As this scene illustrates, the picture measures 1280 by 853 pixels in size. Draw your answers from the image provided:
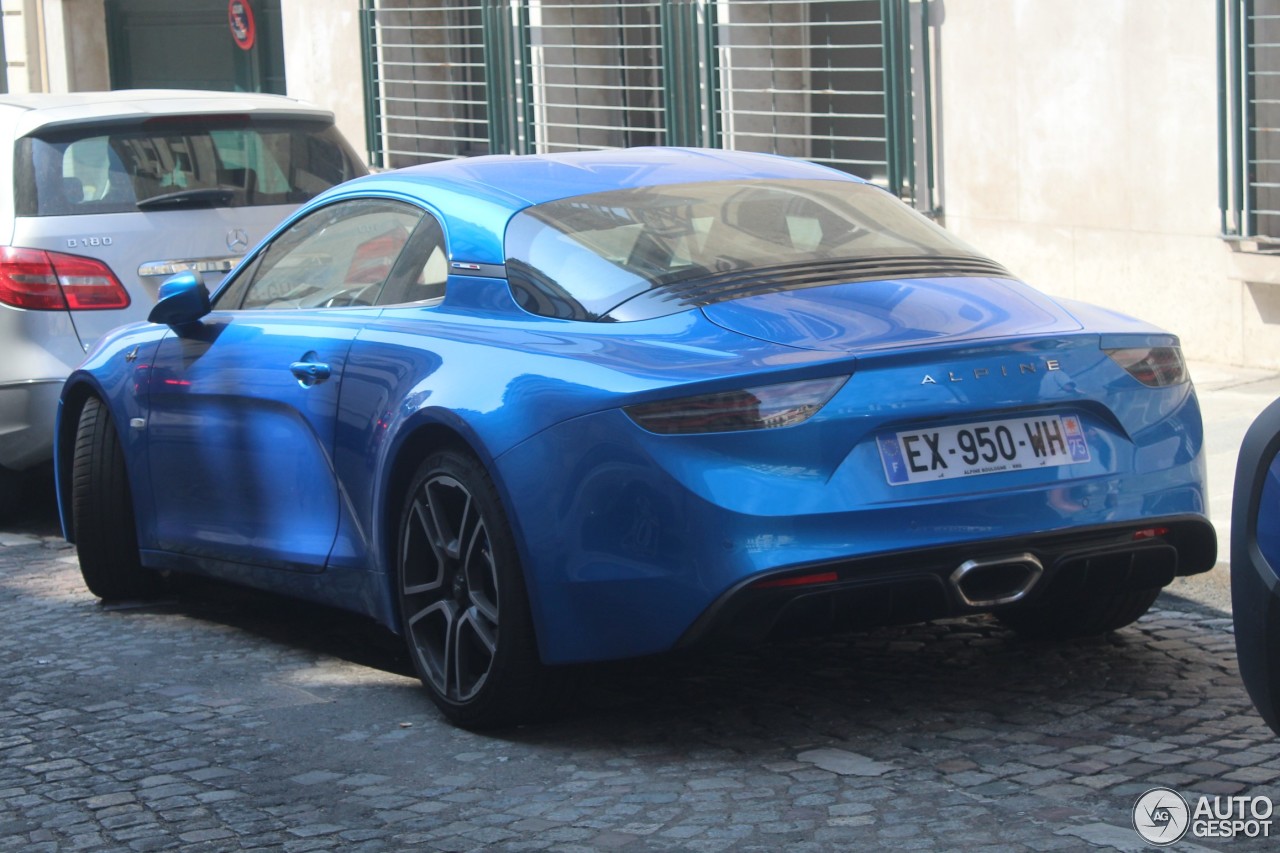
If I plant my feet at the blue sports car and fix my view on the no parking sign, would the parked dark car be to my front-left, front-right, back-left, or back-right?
back-right

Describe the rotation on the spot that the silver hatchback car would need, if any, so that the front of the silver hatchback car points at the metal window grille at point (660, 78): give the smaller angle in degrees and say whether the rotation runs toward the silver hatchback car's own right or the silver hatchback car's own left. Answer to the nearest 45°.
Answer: approximately 90° to the silver hatchback car's own right

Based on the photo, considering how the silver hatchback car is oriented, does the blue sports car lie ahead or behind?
behind

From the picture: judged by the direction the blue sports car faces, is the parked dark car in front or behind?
behind

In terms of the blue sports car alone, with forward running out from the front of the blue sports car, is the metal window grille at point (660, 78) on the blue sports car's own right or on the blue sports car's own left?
on the blue sports car's own right

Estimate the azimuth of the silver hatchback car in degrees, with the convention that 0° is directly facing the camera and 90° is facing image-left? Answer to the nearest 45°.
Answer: approximately 135°

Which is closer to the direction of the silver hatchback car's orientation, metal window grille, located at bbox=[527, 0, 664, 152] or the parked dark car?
the metal window grille

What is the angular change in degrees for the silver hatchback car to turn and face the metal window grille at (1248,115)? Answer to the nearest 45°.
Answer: approximately 135° to its right

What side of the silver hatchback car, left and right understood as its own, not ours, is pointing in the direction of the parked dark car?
back

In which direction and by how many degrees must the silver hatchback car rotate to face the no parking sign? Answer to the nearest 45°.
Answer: approximately 45° to its right

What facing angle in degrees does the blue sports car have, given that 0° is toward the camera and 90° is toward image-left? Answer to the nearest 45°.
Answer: approximately 135°

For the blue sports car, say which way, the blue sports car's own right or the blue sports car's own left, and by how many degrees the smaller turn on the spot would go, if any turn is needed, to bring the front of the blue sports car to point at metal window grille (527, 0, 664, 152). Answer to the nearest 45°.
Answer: approximately 45° to the blue sports car's own right

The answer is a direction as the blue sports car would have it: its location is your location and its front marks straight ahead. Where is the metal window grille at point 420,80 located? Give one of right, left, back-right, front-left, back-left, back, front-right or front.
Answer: front-right

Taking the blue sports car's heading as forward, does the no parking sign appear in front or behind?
in front

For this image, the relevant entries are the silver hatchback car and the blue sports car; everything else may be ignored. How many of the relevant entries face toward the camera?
0

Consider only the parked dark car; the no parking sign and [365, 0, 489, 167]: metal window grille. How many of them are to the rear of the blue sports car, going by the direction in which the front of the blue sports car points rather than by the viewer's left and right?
1
